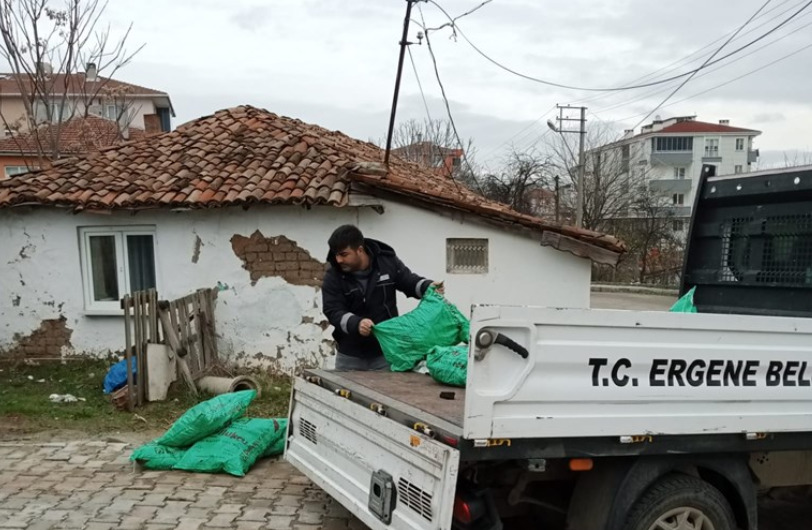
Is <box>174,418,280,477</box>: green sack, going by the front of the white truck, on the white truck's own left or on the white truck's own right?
on the white truck's own left

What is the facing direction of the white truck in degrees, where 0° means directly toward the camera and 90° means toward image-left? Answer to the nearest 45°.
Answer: approximately 225°

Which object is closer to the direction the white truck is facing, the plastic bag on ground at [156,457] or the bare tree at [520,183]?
the bare tree

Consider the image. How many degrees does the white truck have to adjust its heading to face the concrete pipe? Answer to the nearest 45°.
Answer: approximately 90° to its left

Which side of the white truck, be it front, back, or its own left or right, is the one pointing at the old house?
left

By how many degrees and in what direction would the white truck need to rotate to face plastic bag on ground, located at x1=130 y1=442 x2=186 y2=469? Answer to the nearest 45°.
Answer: approximately 135° to its left

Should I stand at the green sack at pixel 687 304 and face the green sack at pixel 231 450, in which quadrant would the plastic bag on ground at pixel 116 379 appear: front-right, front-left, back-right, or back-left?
front-right
